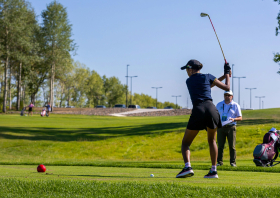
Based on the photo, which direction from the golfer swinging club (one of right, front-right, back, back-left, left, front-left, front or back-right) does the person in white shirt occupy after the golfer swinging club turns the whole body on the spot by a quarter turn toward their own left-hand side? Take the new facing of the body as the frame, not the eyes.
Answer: back-right

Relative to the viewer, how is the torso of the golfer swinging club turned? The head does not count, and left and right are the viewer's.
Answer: facing away from the viewer and to the left of the viewer

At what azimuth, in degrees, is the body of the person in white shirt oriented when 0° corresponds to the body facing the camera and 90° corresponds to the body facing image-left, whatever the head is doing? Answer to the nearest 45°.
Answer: approximately 0°
